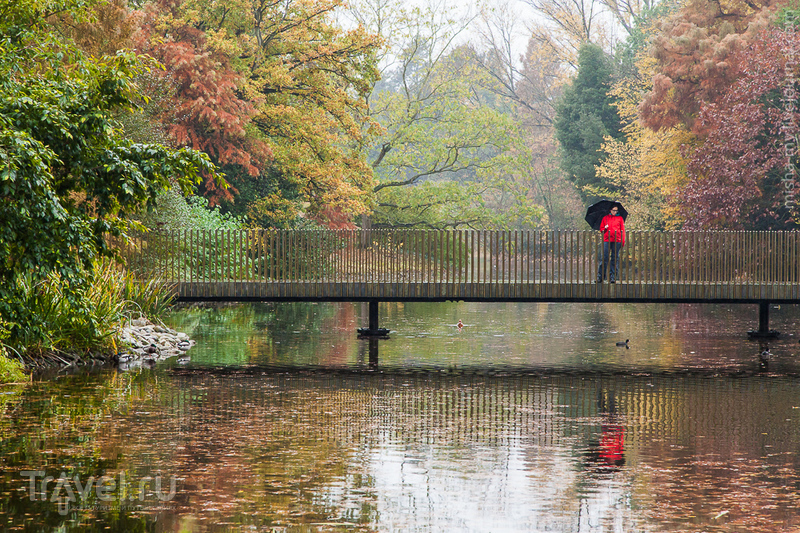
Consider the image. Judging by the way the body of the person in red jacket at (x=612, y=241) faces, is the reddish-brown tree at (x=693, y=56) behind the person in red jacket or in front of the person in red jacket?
behind

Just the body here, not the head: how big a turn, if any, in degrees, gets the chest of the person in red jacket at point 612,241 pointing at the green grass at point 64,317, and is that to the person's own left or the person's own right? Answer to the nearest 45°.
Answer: approximately 45° to the person's own right

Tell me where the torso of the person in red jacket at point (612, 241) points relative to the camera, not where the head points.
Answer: toward the camera

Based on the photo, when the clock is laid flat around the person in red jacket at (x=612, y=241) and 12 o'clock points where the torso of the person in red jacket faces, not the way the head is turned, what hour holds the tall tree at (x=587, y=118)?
The tall tree is roughly at 6 o'clock from the person in red jacket.

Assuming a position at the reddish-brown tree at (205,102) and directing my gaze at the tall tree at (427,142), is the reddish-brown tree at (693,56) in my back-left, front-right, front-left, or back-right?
front-right

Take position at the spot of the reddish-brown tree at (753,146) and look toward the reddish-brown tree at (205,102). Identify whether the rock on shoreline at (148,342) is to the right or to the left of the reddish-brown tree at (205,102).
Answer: left

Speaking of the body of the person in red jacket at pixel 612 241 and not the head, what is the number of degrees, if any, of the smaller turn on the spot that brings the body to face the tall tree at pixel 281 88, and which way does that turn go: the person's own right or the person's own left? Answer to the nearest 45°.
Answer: approximately 135° to the person's own right

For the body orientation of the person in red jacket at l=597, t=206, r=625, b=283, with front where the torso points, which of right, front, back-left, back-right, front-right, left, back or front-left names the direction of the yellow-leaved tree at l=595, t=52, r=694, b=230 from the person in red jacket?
back

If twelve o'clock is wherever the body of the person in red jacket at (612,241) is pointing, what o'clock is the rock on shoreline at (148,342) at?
The rock on shoreline is roughly at 2 o'clock from the person in red jacket.

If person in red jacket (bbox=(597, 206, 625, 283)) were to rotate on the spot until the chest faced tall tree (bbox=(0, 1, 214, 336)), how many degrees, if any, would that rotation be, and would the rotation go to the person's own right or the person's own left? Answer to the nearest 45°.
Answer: approximately 45° to the person's own right

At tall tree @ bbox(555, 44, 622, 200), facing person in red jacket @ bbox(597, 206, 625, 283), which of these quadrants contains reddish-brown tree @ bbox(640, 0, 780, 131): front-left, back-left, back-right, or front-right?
front-left

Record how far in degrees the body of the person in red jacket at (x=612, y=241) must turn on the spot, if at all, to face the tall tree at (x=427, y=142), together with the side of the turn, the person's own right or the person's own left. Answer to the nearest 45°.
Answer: approximately 180°

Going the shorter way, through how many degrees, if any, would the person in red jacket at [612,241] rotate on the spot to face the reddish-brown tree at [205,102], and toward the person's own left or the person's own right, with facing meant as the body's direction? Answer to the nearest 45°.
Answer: approximately 135° to the person's own right

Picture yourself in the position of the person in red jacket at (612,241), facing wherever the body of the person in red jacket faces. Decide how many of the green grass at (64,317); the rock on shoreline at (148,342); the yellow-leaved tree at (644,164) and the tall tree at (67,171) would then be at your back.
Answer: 1

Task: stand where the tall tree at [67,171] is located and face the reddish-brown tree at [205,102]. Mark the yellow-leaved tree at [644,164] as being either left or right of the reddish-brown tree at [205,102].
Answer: right
